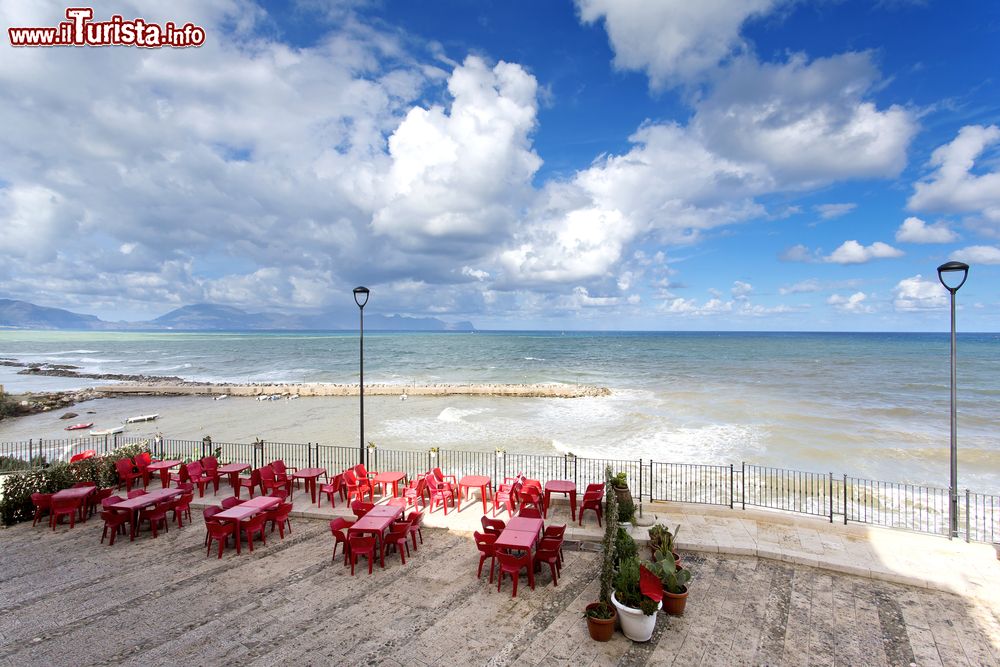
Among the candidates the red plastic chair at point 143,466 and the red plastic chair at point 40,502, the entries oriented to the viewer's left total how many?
0

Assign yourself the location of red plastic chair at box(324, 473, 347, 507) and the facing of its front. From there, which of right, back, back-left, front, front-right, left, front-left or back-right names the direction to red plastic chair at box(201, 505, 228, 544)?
left

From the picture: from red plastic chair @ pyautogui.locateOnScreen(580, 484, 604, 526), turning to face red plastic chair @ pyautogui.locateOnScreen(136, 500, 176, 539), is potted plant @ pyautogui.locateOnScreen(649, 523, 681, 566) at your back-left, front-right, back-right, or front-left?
back-left

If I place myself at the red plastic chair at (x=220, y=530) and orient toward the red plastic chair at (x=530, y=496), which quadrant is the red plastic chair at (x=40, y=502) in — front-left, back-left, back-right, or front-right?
back-left

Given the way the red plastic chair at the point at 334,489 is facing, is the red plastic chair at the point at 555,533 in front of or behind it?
behind
